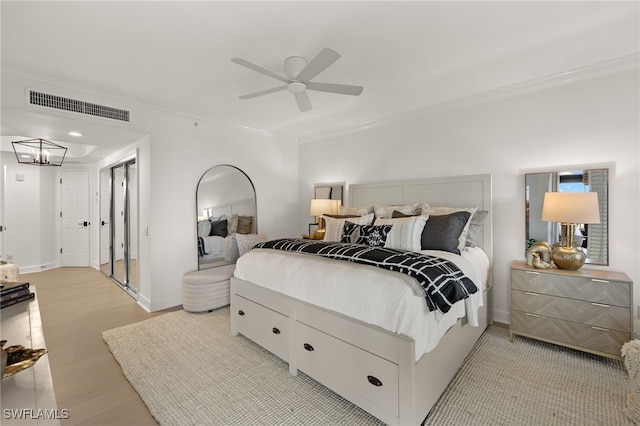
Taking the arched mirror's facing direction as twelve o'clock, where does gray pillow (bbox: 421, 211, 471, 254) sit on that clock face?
The gray pillow is roughly at 12 o'clock from the arched mirror.

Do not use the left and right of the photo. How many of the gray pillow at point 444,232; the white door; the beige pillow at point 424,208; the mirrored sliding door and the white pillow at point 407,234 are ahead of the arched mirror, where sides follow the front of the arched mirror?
3

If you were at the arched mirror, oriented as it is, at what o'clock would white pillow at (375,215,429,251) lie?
The white pillow is roughly at 12 o'clock from the arched mirror.

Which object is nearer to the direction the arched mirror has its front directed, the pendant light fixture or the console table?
the console table

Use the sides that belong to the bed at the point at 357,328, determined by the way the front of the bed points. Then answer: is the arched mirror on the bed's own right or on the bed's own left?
on the bed's own right

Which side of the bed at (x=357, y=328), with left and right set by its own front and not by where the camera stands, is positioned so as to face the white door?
right

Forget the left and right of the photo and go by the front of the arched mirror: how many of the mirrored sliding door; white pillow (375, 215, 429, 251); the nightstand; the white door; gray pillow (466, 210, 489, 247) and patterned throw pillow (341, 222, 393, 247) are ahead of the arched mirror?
4

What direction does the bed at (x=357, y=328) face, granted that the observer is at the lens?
facing the viewer and to the left of the viewer

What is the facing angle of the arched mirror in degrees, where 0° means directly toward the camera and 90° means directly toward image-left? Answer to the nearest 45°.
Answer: approximately 315°

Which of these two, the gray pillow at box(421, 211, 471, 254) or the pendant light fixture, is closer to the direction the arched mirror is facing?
the gray pillow

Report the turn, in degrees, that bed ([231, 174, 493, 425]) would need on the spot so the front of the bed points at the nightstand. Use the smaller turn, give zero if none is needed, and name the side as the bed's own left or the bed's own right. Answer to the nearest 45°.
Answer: approximately 135° to the bed's own left

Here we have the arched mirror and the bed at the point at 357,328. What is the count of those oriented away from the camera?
0

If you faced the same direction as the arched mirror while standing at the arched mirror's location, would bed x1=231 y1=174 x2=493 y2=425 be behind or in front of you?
in front

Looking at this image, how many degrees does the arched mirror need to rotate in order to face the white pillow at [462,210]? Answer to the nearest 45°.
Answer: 0° — it already faces it
